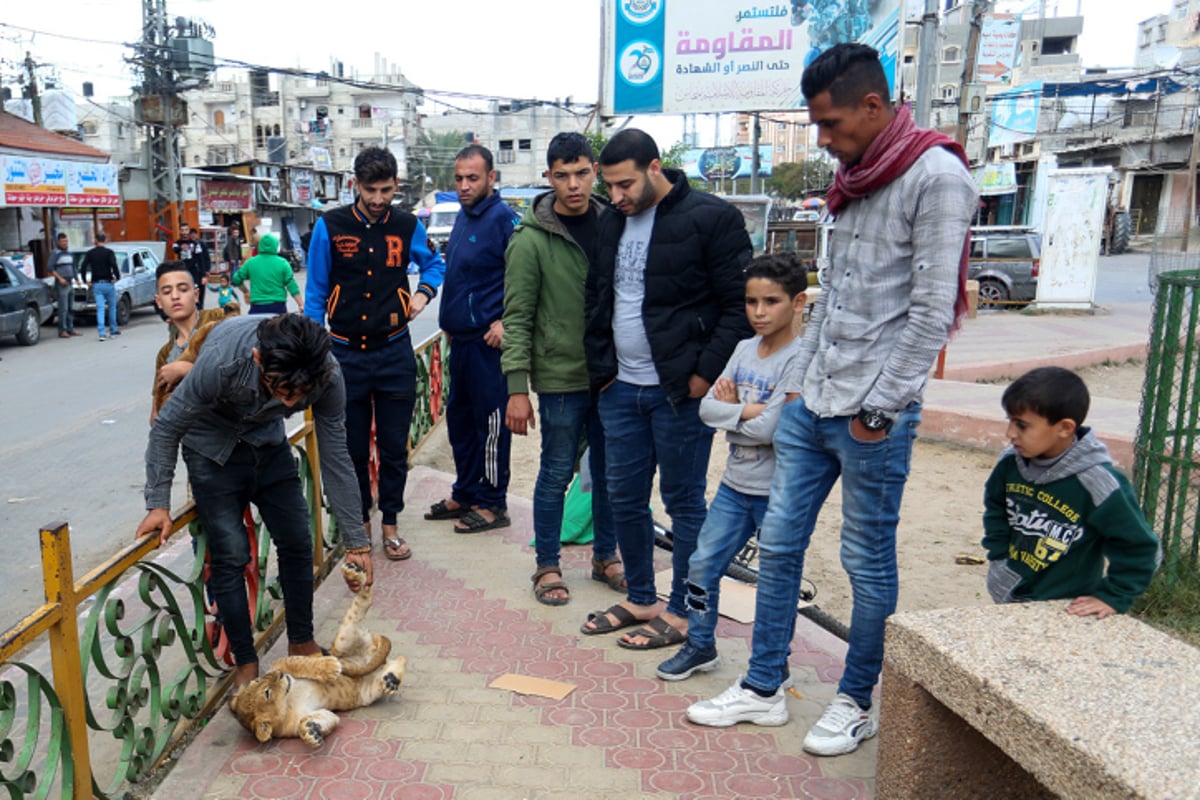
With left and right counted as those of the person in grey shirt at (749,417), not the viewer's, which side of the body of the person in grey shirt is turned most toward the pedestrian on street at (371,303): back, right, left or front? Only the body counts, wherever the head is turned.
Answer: right

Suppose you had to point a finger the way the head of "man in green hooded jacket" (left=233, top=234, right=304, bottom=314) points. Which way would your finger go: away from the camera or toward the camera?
away from the camera

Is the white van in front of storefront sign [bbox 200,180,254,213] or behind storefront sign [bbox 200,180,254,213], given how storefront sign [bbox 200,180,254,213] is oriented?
in front

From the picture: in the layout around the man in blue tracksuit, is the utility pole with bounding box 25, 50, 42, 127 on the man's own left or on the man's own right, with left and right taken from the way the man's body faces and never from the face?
on the man's own right

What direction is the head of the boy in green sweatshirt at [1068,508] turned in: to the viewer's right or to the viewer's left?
to the viewer's left

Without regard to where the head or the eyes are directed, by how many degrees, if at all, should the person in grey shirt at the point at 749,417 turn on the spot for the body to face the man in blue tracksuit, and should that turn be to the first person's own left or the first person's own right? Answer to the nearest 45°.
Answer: approximately 90° to the first person's own right

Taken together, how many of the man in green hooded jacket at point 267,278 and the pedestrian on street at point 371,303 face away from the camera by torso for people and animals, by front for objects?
1
